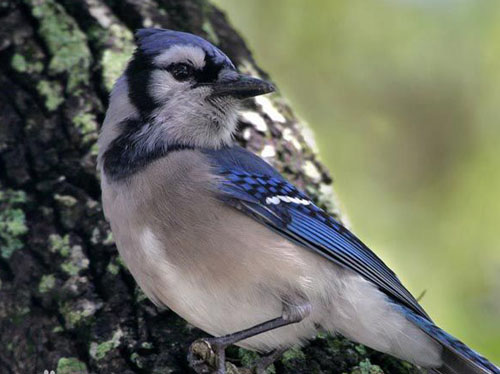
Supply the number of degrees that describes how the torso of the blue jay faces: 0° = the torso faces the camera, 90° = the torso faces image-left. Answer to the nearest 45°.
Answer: approximately 45°
